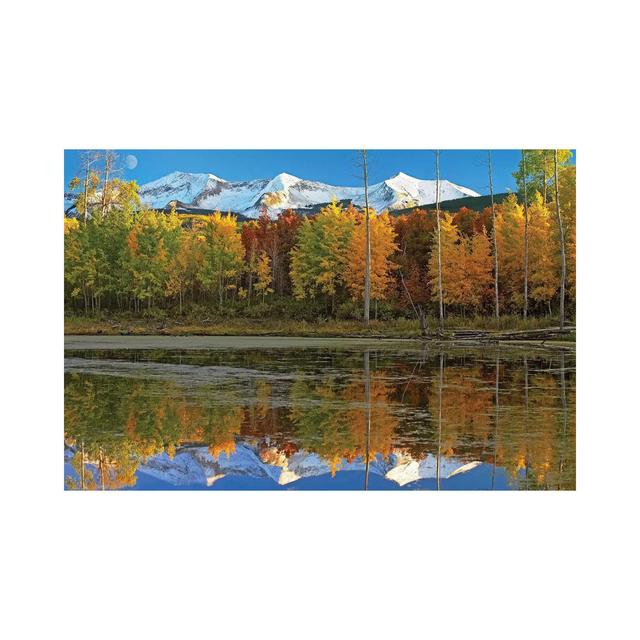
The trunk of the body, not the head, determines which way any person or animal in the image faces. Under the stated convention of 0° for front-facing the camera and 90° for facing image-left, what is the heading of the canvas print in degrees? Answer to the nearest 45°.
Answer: approximately 0°
